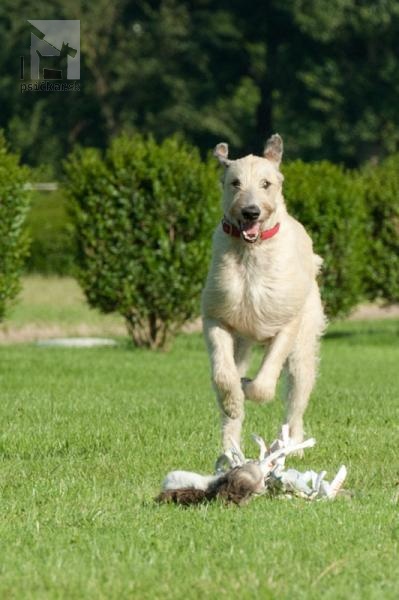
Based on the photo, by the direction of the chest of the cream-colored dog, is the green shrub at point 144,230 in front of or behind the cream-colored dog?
behind

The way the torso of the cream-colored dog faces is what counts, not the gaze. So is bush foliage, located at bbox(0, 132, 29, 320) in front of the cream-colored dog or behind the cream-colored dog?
behind

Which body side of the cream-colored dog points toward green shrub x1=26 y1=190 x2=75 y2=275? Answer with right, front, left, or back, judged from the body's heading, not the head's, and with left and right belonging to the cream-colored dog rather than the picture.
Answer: back

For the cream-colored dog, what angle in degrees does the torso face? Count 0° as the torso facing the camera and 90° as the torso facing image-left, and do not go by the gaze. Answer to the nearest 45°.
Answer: approximately 0°

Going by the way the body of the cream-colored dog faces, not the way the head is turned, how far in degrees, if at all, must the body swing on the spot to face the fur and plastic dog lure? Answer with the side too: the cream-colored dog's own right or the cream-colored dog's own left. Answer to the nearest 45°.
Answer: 0° — it already faces it

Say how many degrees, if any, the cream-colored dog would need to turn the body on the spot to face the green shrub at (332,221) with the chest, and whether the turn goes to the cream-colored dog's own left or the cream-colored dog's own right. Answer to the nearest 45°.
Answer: approximately 180°

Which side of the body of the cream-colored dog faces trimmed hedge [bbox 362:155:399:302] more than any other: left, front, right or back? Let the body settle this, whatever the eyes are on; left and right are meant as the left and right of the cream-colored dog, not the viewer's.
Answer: back

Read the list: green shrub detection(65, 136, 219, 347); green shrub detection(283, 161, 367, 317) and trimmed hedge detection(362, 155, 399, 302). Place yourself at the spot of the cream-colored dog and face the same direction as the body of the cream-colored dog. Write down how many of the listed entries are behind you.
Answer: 3

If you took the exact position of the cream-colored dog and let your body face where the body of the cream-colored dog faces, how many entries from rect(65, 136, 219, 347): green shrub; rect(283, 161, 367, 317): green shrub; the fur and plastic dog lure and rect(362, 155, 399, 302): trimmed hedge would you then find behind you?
3
